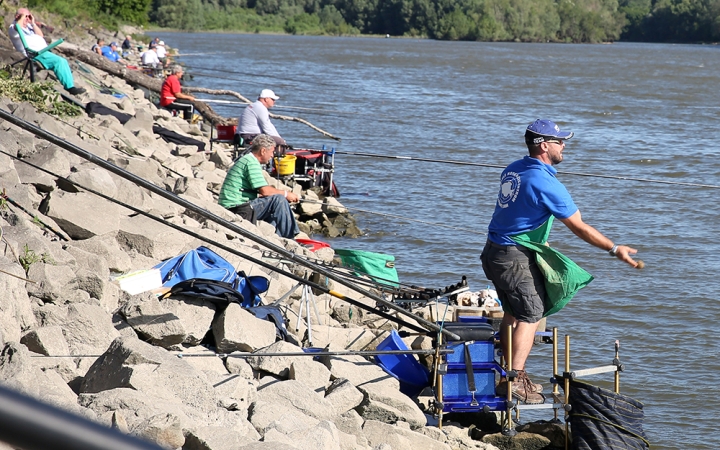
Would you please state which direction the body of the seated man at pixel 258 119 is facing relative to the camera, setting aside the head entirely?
to the viewer's right

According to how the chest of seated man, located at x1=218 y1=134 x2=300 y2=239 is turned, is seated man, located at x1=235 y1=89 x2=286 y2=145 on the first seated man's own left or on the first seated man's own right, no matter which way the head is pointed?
on the first seated man's own left

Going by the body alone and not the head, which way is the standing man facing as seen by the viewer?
to the viewer's right

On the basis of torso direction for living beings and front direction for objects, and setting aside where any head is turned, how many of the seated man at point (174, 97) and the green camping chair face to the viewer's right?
2

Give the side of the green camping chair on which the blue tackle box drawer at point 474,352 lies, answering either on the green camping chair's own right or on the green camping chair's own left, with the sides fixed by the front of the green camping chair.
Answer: on the green camping chair's own right

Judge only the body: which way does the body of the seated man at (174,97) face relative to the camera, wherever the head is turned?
to the viewer's right

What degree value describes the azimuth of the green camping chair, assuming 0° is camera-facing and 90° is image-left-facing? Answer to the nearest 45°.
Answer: approximately 270°

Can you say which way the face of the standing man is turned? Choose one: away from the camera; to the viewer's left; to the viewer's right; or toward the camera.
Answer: to the viewer's right

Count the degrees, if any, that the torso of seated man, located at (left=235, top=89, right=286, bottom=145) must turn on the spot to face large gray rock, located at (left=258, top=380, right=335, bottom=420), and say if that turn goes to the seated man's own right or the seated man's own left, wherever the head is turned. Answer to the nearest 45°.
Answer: approximately 90° to the seated man's own right

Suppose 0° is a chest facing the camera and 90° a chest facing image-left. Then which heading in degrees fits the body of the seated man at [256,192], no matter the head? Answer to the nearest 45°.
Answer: approximately 270°
